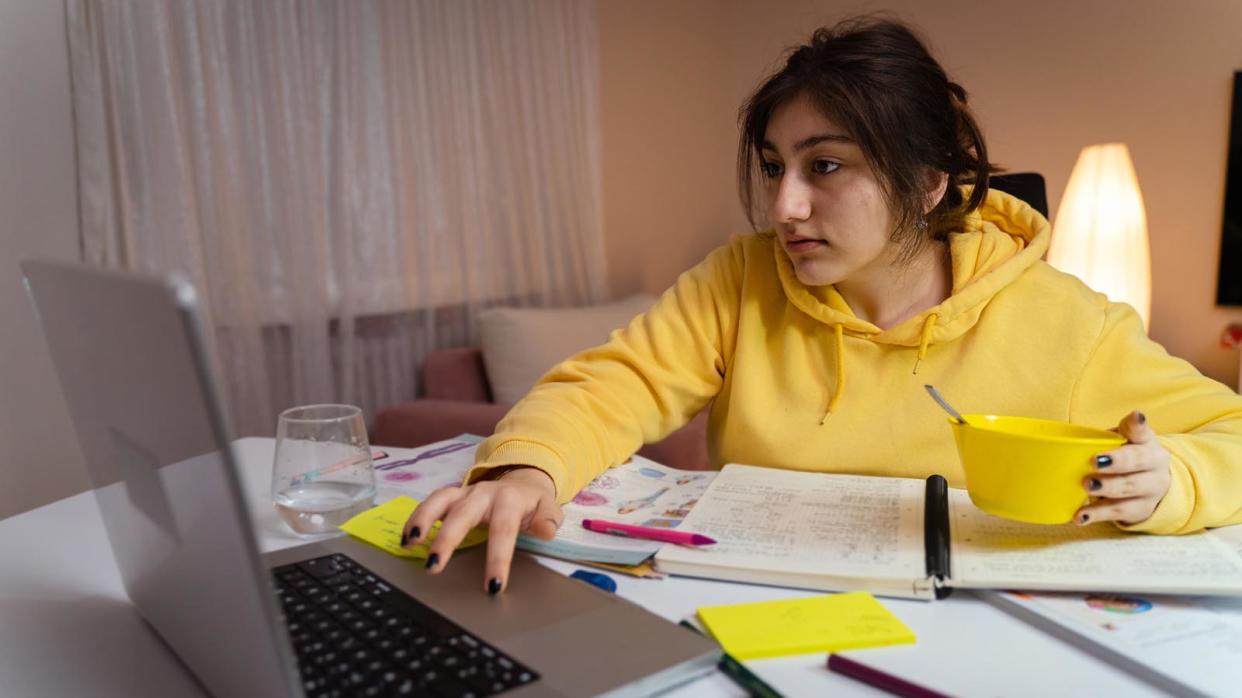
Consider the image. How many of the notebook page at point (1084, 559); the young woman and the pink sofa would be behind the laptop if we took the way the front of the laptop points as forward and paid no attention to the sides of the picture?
0

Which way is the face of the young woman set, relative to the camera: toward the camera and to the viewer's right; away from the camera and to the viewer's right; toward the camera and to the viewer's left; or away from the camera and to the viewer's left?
toward the camera and to the viewer's left

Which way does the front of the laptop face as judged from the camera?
facing away from the viewer and to the right of the viewer

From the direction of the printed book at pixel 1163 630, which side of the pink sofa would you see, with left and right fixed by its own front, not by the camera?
front

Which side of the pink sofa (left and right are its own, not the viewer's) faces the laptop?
front

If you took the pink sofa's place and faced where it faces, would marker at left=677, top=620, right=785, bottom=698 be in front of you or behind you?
in front

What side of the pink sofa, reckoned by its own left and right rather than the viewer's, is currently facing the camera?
front

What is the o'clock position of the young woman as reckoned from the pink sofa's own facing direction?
The young woman is roughly at 11 o'clock from the pink sofa.

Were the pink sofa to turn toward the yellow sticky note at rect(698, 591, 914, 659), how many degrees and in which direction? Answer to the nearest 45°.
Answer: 0° — it already faces it

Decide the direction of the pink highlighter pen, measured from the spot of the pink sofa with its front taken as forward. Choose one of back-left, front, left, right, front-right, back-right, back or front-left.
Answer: front

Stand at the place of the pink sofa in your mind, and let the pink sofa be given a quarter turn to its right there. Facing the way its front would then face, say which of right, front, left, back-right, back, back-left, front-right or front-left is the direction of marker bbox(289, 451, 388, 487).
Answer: left

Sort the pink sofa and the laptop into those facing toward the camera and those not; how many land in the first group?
1

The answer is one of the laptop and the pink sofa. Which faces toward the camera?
the pink sofa

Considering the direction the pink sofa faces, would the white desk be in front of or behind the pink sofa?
in front

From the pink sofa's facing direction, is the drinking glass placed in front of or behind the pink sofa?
in front
